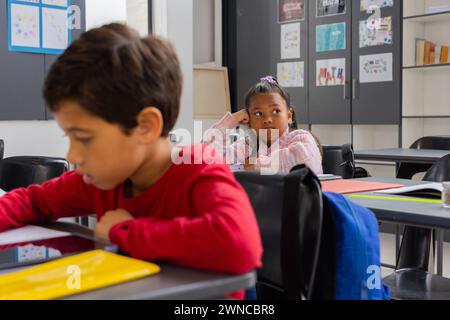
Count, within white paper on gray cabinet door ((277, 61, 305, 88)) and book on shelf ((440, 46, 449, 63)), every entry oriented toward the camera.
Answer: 2

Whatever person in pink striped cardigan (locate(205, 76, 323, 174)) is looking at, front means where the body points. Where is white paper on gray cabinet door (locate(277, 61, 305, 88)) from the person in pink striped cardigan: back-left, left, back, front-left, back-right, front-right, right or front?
back-right

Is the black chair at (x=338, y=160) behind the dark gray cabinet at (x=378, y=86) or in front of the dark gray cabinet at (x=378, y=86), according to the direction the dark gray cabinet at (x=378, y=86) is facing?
in front

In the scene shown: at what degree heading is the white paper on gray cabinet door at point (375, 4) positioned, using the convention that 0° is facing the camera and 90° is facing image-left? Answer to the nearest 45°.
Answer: approximately 0°

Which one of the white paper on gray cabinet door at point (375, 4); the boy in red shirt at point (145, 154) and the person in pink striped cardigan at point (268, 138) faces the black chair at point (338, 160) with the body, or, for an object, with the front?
the white paper on gray cabinet door

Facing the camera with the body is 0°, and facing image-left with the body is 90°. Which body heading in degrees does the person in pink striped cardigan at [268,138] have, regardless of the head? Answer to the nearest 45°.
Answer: approximately 45°

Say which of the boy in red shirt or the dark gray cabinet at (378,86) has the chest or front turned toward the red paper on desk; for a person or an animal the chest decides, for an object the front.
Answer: the dark gray cabinet
